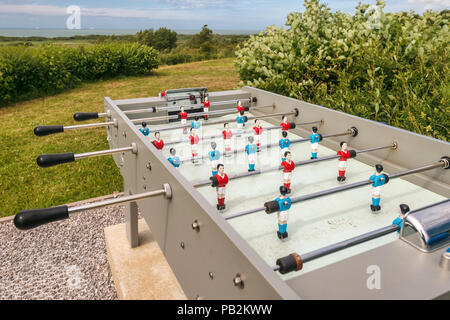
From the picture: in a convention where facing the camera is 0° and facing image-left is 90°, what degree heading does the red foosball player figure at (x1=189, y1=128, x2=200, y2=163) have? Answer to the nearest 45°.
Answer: approximately 315°

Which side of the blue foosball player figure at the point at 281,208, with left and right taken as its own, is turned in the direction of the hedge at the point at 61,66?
front

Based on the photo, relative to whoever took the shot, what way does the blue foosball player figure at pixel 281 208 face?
facing away from the viewer and to the left of the viewer

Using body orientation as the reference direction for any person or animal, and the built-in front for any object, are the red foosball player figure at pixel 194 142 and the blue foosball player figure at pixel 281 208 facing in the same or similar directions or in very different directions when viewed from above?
very different directions

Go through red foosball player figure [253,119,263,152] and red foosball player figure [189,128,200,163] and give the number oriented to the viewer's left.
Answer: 0

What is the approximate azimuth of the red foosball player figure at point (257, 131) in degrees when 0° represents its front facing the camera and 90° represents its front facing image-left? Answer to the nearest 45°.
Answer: approximately 315°

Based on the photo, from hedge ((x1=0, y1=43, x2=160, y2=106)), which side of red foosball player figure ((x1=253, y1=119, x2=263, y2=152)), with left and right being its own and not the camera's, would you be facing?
back

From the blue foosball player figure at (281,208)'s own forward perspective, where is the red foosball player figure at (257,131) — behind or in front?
in front
